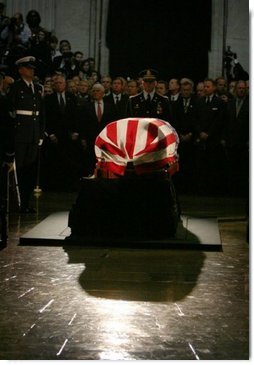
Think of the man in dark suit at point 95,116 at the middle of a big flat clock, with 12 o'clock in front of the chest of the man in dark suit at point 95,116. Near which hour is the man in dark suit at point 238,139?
the man in dark suit at point 238,139 is roughly at 9 o'clock from the man in dark suit at point 95,116.

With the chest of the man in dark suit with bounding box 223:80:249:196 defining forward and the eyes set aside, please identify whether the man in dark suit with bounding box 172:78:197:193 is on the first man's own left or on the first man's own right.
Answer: on the first man's own right

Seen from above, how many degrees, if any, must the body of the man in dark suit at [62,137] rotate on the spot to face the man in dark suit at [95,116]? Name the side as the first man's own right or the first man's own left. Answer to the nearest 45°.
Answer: approximately 45° to the first man's own left

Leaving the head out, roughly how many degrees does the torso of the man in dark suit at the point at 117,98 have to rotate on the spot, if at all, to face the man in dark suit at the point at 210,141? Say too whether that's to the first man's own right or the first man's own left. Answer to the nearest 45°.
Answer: approximately 90° to the first man's own left

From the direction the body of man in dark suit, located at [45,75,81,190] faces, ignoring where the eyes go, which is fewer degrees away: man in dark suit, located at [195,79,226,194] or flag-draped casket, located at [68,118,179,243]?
the flag-draped casket

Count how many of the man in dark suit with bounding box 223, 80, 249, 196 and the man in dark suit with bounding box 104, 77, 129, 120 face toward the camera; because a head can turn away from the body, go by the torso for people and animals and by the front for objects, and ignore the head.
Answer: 2

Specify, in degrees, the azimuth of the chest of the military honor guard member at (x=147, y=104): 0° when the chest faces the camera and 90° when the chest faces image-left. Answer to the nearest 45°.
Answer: approximately 0°
